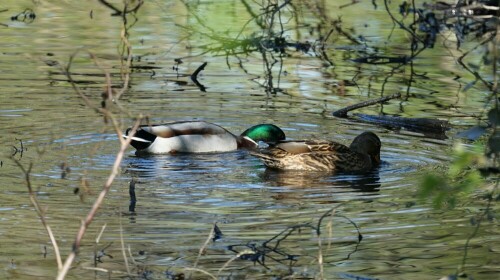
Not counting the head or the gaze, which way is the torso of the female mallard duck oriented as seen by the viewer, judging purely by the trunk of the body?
to the viewer's right

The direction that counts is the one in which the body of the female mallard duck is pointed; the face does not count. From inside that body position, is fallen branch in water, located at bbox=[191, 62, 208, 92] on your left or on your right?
on your left

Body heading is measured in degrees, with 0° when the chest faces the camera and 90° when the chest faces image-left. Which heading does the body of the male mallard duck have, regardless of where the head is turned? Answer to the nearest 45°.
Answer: approximately 270°

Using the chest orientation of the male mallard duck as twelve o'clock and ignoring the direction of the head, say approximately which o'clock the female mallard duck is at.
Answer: The female mallard duck is roughly at 1 o'clock from the male mallard duck.

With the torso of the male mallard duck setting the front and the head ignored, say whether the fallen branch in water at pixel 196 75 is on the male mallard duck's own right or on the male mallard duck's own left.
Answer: on the male mallard duck's own left

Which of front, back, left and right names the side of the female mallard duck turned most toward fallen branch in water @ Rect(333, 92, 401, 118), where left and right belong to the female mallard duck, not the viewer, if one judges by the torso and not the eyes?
left

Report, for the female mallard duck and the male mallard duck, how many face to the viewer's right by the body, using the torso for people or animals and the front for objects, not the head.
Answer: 2
